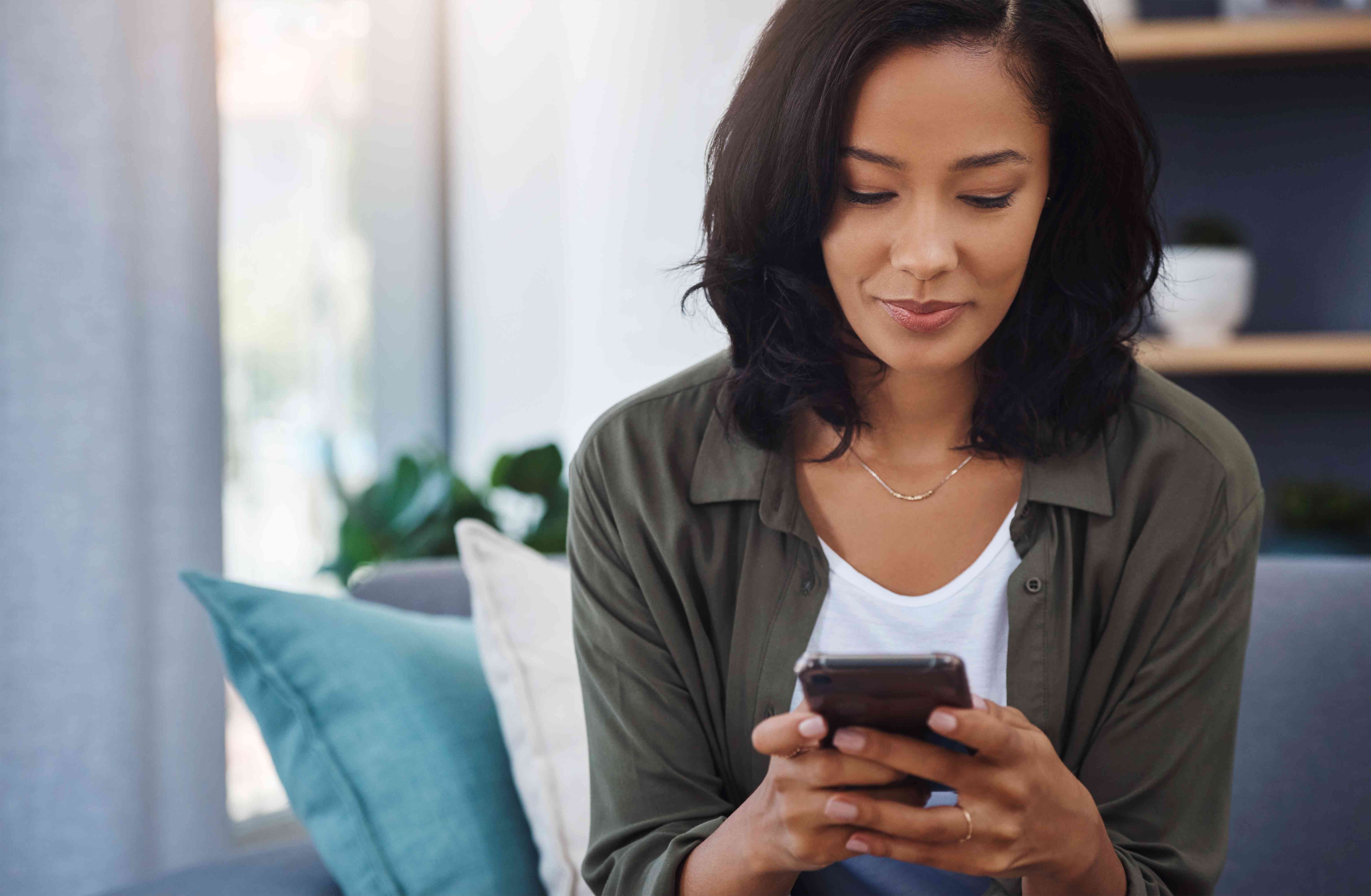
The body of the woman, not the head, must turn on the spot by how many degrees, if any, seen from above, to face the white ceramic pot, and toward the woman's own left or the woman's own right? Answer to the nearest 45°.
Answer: approximately 180°

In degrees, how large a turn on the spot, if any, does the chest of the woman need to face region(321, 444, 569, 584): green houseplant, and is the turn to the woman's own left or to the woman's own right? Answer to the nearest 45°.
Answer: approximately 135° to the woman's own right

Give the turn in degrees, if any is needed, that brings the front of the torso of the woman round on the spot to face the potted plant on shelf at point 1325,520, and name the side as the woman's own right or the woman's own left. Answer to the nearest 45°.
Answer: approximately 135° to the woman's own left

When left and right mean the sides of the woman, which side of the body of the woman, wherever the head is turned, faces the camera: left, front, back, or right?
front

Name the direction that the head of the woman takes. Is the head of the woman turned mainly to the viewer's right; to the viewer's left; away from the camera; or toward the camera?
toward the camera

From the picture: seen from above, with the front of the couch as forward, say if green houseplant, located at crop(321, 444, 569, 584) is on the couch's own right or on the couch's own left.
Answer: on the couch's own right

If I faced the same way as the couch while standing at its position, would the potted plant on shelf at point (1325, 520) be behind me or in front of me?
behind

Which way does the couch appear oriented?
toward the camera

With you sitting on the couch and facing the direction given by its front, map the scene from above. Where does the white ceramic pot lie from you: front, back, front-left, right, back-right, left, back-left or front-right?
back
